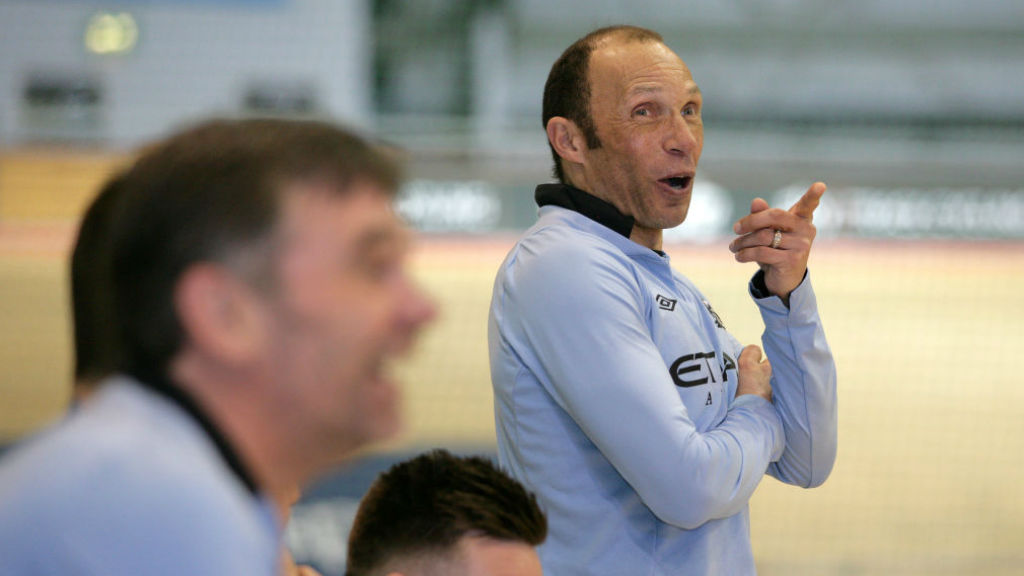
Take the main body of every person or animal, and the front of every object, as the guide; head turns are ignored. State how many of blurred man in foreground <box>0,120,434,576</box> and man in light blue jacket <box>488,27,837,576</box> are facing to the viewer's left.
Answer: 0

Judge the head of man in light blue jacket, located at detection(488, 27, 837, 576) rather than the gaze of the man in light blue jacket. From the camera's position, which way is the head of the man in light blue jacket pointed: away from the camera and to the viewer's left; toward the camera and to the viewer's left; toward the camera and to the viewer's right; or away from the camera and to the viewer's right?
toward the camera and to the viewer's right

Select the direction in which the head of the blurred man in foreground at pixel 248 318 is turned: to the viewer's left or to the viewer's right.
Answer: to the viewer's right

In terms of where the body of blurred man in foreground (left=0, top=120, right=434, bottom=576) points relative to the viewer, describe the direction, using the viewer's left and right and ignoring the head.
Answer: facing to the right of the viewer

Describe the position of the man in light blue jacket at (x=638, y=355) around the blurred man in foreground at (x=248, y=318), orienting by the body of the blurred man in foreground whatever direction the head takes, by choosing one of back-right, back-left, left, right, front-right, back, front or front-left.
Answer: front-left

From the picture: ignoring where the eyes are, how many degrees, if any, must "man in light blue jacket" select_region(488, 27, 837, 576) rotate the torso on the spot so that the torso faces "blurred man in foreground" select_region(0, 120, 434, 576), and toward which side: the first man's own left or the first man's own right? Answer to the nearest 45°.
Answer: approximately 45° to the first man's own right
